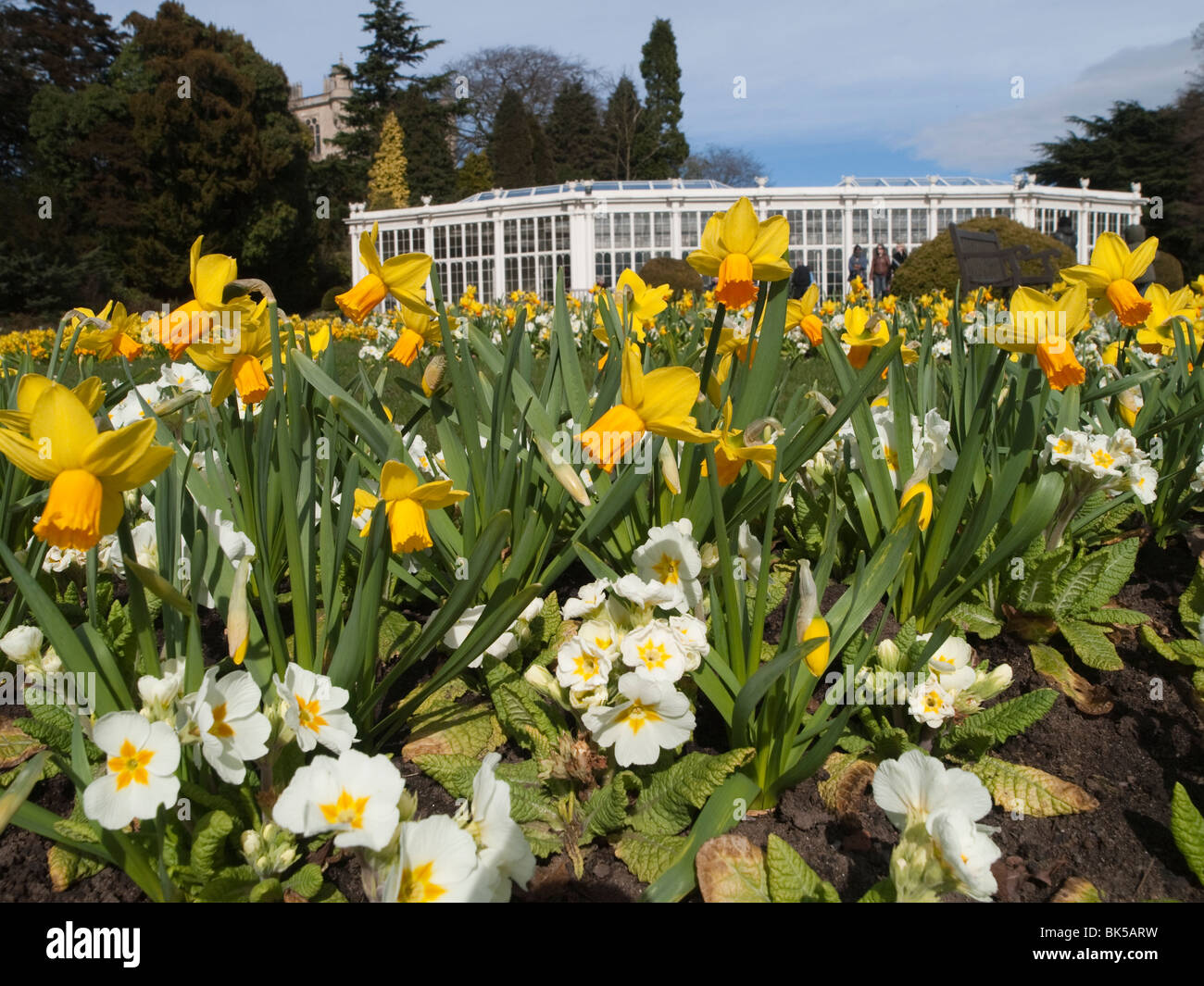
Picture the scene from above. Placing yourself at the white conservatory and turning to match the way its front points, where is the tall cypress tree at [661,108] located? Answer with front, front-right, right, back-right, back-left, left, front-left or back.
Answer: back

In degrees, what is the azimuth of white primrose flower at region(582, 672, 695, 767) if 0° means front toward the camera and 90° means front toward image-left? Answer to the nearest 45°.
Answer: approximately 0°

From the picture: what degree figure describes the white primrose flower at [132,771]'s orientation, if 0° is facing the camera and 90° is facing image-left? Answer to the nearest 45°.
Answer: approximately 0°

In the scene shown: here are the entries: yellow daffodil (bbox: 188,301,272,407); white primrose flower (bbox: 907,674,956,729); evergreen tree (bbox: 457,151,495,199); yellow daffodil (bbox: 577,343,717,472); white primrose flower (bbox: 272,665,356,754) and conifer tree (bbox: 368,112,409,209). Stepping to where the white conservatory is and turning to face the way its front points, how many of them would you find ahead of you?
4
